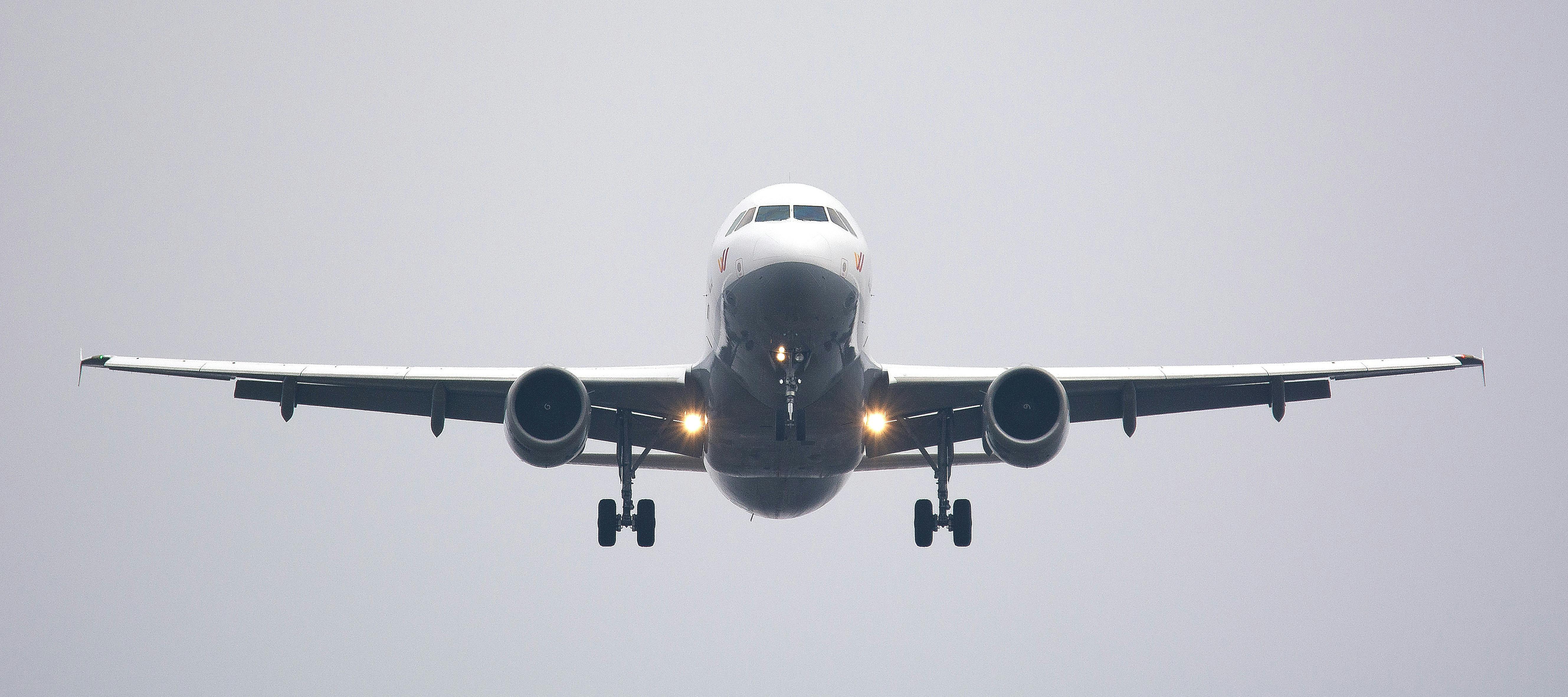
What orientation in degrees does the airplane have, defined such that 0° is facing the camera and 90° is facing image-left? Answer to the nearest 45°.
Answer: approximately 0°
